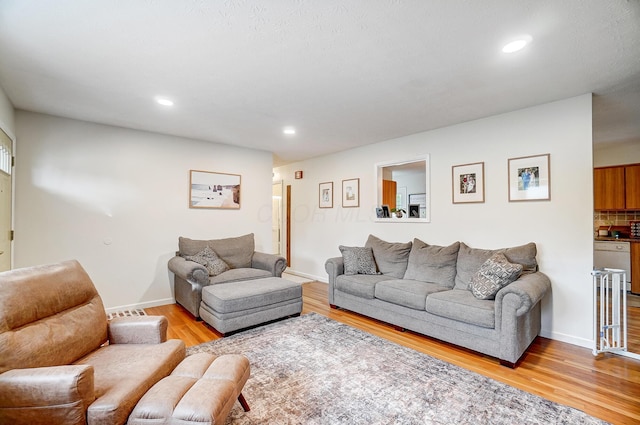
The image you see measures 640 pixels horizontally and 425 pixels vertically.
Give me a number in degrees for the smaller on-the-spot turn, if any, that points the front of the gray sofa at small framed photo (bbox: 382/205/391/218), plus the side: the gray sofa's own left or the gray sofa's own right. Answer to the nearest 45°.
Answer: approximately 90° to the gray sofa's own right

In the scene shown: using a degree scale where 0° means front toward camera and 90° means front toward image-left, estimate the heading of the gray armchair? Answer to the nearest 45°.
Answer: approximately 315°

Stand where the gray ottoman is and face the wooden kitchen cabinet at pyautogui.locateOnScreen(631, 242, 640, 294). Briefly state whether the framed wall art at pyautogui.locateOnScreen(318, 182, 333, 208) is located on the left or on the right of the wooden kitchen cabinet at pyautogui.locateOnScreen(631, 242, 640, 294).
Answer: left

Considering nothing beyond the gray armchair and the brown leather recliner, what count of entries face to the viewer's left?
0

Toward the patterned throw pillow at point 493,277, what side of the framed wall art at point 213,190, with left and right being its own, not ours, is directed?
front

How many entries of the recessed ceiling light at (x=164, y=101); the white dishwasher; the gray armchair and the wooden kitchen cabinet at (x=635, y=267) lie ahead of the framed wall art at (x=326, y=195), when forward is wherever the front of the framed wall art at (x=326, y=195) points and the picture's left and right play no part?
2

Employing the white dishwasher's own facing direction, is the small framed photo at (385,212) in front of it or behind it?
in front

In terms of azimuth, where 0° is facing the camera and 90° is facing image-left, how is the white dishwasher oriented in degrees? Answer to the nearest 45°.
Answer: approximately 0°

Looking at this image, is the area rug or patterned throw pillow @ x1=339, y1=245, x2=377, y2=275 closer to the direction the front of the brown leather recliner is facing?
the area rug

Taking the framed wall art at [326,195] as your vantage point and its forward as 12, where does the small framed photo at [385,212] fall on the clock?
The small framed photo is roughly at 9 o'clock from the framed wall art.

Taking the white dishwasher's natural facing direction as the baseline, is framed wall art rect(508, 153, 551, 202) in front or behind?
in front

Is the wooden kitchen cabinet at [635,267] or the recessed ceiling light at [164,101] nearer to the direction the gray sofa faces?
the recessed ceiling light

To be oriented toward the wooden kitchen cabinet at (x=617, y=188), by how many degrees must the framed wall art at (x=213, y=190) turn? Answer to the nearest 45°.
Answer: approximately 45° to its left

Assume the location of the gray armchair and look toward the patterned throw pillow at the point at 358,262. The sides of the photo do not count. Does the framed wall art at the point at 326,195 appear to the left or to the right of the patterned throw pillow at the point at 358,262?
left

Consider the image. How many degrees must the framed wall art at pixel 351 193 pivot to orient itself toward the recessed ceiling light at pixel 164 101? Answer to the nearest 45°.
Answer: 0° — it already faces it

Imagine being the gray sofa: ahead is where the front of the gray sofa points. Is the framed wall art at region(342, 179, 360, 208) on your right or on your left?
on your right

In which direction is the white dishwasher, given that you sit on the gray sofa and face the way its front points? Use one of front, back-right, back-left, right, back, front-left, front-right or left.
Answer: back
